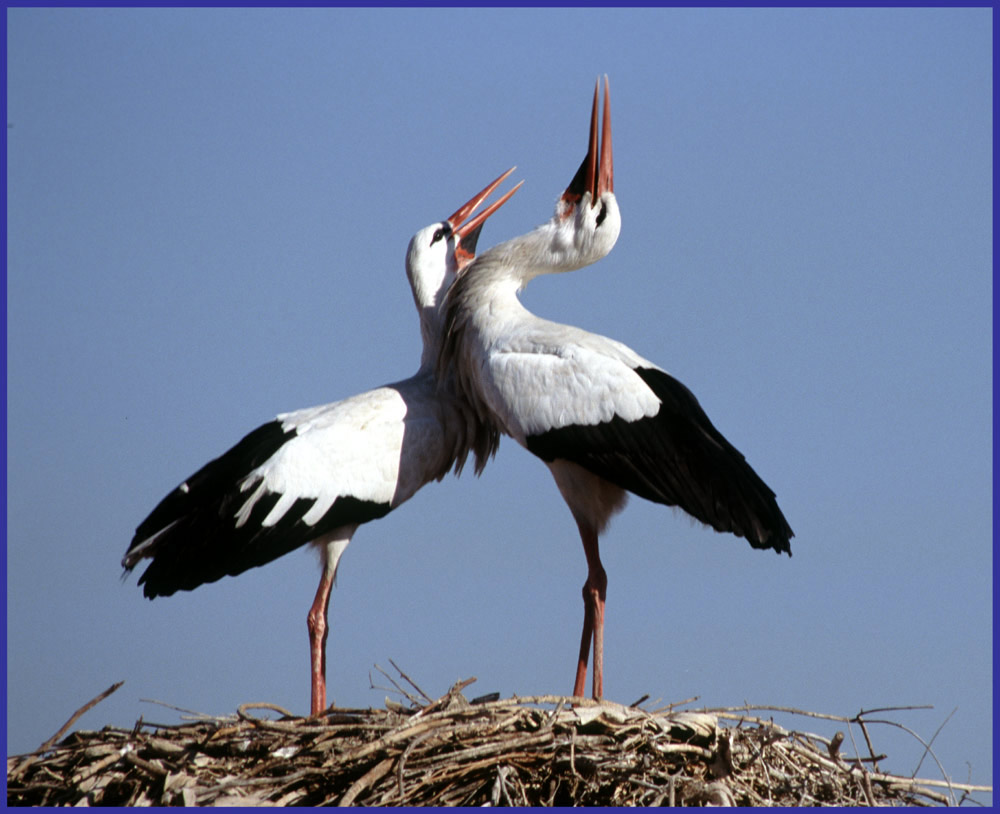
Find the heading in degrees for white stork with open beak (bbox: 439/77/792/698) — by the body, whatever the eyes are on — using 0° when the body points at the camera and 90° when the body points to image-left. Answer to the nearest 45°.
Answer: approximately 90°

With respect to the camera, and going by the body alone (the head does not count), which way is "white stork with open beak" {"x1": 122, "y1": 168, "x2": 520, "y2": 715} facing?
to the viewer's right

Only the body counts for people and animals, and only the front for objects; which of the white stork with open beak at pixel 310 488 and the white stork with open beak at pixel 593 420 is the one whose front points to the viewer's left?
the white stork with open beak at pixel 593 420

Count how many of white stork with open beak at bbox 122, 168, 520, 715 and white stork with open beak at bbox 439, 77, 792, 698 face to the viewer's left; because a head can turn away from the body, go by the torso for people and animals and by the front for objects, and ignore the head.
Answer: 1

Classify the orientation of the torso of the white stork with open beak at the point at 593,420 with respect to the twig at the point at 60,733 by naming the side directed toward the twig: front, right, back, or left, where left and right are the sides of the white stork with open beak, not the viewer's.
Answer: front

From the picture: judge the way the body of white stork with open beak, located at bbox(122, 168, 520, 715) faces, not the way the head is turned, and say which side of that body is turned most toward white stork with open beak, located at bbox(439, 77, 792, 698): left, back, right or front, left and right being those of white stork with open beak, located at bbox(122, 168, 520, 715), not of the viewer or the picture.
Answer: front

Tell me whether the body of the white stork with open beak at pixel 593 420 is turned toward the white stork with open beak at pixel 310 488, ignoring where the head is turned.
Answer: yes

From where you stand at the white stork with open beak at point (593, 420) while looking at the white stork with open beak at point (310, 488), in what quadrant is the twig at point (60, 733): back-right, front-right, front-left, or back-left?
front-left

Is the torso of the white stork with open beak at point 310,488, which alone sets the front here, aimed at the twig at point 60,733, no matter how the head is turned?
no

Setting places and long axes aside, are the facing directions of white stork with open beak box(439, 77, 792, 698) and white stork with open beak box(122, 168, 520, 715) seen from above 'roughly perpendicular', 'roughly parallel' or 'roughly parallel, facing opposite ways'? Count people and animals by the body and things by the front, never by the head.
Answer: roughly parallel, facing opposite ways

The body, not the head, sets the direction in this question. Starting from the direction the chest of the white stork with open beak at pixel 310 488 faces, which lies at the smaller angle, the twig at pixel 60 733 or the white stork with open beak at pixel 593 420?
the white stork with open beak
